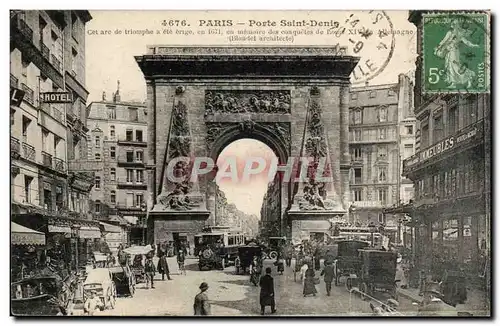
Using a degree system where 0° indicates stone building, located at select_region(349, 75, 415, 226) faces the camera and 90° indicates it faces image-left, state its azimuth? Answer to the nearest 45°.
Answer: approximately 0°
